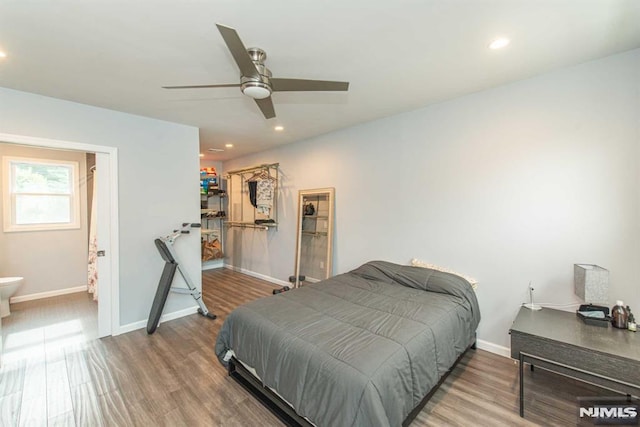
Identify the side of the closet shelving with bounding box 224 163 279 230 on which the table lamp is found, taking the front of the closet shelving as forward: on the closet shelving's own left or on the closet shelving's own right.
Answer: on the closet shelving's own left

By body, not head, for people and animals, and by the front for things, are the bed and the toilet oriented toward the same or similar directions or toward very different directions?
very different directions

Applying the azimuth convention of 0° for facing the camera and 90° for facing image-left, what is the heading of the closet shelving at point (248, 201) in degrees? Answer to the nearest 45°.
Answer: approximately 45°

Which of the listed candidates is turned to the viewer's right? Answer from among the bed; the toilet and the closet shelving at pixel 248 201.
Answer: the toilet

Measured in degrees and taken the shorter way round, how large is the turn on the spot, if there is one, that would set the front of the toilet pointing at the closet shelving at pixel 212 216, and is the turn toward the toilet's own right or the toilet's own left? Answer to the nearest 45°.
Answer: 0° — it already faces it

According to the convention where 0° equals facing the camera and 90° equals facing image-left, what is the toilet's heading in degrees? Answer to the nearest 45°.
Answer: approximately 270°

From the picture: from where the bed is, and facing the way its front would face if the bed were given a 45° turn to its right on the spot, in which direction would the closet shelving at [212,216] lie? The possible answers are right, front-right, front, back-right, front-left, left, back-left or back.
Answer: front-right
